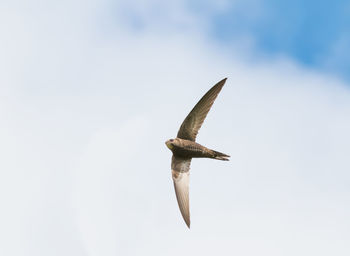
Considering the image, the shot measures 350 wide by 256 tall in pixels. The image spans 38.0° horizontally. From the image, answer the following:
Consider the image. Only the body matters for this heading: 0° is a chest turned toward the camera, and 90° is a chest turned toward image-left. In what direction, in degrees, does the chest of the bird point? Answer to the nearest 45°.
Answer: approximately 90°
